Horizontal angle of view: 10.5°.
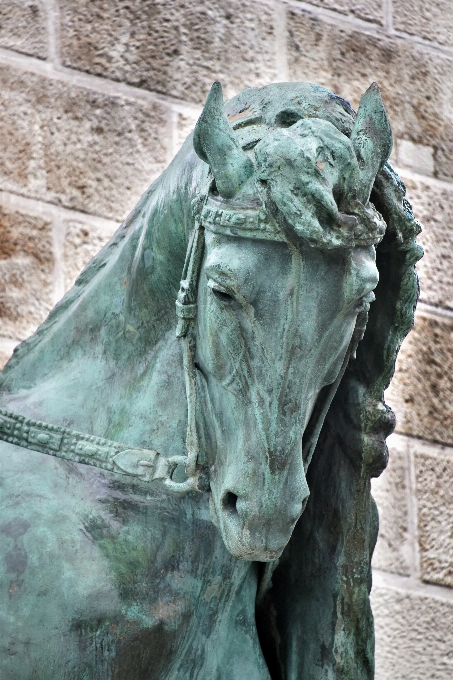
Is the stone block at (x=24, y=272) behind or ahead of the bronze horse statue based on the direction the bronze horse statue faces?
behind

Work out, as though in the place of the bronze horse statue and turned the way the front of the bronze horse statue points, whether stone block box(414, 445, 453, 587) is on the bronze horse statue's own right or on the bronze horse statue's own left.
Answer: on the bronze horse statue's own left

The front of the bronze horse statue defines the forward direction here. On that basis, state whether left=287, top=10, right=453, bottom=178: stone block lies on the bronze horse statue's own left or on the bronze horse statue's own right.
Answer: on the bronze horse statue's own left

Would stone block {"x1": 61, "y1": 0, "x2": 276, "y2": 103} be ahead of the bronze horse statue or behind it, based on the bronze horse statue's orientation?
behind

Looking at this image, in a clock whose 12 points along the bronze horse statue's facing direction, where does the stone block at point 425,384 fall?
The stone block is roughly at 8 o'clock from the bronze horse statue.
